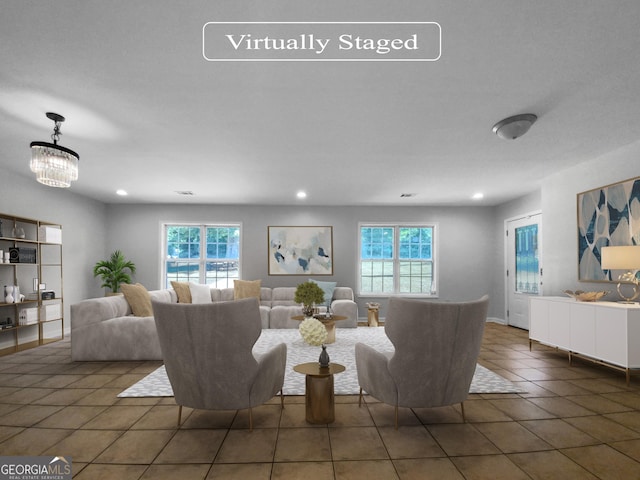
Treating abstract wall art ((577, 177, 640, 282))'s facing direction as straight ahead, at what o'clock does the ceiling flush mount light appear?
The ceiling flush mount light is roughly at 11 o'clock from the abstract wall art.

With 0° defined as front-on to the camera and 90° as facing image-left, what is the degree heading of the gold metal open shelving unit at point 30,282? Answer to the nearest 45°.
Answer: approximately 315°

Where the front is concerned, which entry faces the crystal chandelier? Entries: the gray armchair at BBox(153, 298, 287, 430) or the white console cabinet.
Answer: the white console cabinet

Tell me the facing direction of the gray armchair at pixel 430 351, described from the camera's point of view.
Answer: facing away from the viewer and to the left of the viewer

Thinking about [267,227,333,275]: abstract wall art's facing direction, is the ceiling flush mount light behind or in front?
in front

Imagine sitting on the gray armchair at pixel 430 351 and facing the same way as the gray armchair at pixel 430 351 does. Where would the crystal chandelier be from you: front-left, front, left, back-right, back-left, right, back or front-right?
front-left

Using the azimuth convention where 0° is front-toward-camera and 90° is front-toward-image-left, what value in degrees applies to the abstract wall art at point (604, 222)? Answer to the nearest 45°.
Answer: approximately 45°

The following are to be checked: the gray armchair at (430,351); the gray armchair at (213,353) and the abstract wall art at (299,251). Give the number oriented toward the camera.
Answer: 1

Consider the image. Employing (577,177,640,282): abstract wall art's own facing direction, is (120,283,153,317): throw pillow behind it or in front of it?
in front

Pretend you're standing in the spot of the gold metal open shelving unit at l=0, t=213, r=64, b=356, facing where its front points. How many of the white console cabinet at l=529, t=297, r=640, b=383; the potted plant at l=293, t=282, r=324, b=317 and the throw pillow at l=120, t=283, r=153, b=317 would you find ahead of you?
3

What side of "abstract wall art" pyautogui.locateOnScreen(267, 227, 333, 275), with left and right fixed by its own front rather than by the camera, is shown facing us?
front

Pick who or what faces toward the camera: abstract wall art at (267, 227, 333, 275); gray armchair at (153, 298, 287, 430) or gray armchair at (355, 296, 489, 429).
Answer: the abstract wall art

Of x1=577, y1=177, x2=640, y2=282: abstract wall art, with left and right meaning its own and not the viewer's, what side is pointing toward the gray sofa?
front

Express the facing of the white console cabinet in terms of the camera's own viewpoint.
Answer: facing the viewer and to the left of the viewer

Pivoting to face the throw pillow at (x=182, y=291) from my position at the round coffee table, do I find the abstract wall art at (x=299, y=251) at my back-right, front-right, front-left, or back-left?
front-right

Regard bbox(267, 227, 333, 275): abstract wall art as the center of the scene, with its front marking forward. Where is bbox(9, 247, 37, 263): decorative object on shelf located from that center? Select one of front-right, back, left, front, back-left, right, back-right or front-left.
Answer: front-right

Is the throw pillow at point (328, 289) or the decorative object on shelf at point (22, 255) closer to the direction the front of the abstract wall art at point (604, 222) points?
the decorative object on shelf
